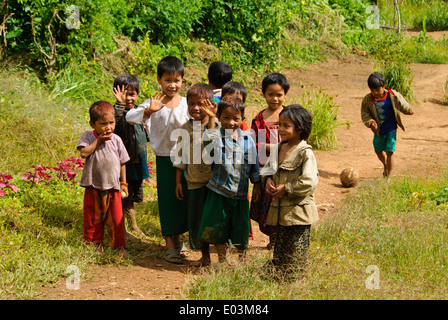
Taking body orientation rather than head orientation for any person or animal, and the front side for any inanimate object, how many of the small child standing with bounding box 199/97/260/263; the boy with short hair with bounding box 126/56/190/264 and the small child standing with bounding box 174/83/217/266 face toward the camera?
3

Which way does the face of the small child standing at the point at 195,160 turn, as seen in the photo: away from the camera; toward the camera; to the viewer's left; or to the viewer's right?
toward the camera

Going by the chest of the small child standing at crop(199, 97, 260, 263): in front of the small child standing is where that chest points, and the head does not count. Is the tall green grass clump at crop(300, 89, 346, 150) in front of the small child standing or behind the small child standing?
behind

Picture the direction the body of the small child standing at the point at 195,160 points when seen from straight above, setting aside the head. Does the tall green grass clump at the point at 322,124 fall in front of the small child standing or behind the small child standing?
behind

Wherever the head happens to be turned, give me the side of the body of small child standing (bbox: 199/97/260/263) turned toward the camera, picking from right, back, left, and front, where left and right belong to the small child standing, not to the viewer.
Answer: front

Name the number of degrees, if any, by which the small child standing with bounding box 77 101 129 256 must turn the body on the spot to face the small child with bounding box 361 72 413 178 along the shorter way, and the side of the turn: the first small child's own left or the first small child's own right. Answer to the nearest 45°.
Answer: approximately 90° to the first small child's own left

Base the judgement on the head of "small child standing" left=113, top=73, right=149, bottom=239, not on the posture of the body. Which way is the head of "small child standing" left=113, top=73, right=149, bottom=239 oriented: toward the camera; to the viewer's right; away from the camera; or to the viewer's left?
toward the camera

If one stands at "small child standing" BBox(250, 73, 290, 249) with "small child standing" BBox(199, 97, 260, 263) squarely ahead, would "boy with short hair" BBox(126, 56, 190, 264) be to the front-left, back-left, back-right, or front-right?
front-right

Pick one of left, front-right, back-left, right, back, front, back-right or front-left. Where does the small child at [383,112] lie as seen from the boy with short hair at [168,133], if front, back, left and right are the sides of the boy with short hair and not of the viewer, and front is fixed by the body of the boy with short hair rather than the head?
back-left

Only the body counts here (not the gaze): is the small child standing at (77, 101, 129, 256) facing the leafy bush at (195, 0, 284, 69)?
no

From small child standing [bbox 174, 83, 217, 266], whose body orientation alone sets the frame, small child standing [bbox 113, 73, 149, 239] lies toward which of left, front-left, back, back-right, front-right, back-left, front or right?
back-right

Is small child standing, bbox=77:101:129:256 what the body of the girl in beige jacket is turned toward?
no

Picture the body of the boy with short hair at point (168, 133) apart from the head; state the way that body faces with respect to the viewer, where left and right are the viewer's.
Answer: facing the viewer

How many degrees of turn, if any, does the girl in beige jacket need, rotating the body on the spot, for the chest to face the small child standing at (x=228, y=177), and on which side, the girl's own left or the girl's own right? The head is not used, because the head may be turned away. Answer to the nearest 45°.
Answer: approximately 90° to the girl's own right

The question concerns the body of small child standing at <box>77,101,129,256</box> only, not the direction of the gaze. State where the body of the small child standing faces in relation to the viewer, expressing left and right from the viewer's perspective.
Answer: facing the viewer and to the right of the viewer

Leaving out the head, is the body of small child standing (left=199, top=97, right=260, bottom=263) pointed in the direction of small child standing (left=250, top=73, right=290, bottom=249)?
no

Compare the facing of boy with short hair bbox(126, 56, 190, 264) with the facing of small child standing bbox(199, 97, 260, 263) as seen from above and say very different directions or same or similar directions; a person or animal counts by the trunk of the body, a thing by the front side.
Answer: same or similar directions

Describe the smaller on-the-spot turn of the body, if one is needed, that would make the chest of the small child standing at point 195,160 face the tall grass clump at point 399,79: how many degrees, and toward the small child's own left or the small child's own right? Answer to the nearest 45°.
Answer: approximately 135° to the small child's own left

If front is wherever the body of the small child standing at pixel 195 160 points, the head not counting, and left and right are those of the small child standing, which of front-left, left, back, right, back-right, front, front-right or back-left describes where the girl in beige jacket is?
front-left

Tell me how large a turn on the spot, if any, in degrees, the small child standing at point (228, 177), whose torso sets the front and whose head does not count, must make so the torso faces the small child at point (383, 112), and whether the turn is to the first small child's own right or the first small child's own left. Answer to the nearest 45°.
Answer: approximately 135° to the first small child's own left

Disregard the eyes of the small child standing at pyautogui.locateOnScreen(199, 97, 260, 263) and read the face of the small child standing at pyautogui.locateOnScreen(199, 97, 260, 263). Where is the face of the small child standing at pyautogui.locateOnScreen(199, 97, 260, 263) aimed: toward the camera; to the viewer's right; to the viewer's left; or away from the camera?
toward the camera

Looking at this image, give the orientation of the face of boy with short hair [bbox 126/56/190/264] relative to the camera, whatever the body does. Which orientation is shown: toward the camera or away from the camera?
toward the camera
